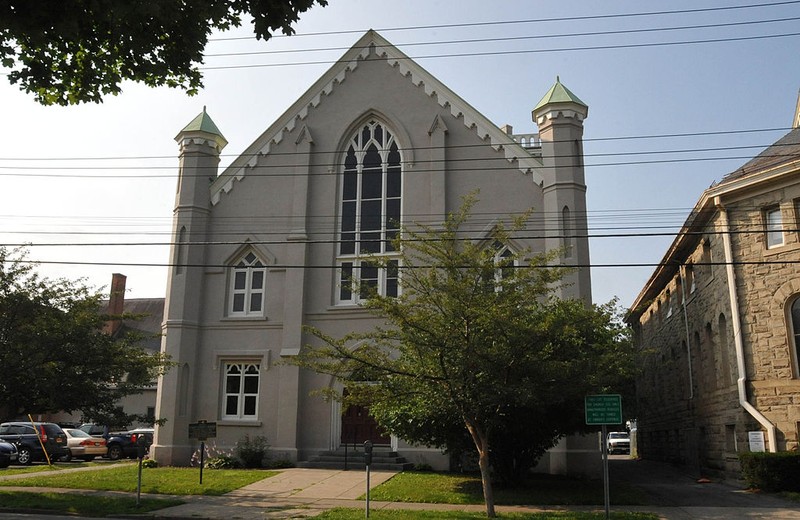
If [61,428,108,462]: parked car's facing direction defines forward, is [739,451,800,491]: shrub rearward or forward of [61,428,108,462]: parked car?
rearward

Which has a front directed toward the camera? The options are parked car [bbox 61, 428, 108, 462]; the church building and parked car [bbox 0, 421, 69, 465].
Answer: the church building

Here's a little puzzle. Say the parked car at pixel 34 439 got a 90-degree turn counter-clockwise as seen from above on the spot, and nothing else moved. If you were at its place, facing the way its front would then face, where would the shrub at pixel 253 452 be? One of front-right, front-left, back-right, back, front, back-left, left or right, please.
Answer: left

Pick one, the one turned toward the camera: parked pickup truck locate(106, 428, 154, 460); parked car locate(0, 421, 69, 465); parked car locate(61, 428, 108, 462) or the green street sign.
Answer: the green street sign

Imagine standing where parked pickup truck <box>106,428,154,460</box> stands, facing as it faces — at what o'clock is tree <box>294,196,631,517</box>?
The tree is roughly at 7 o'clock from the parked pickup truck.

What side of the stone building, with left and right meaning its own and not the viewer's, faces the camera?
front

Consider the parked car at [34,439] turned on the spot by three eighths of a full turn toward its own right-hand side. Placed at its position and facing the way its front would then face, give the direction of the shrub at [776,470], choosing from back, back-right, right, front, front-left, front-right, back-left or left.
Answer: front-right

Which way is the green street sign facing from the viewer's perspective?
toward the camera

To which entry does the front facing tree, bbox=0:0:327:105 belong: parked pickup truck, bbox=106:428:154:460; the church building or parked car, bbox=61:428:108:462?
the church building

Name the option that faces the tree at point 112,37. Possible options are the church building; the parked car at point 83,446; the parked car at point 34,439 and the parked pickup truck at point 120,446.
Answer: the church building

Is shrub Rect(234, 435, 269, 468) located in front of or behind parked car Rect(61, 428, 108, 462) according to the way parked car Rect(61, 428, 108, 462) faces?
behind

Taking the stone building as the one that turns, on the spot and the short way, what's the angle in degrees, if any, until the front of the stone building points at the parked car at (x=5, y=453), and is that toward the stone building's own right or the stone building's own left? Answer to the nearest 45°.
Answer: approximately 90° to the stone building's own right

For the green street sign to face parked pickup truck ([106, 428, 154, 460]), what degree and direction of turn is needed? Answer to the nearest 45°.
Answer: approximately 135° to its right

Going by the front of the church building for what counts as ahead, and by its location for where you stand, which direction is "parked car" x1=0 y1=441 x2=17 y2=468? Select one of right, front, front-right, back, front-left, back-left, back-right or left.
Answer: right
